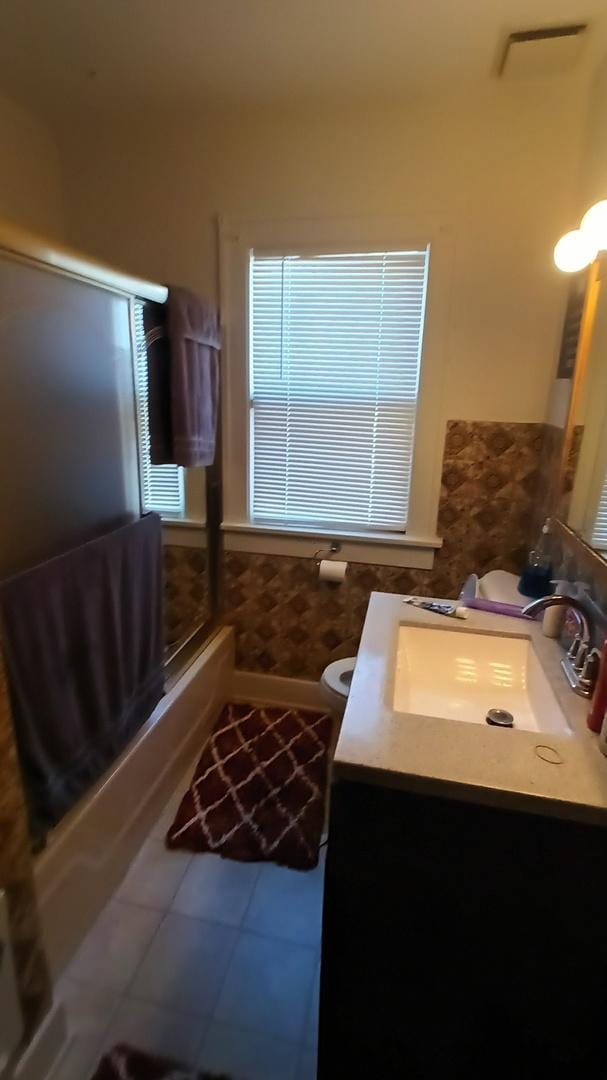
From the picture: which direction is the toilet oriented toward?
to the viewer's left

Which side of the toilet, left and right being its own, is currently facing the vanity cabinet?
left

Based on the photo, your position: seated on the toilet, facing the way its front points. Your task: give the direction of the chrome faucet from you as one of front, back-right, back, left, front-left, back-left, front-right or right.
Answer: back-left

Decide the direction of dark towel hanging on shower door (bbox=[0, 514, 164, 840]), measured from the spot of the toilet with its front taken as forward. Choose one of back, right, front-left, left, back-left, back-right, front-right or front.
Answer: front-left

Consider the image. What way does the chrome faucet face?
to the viewer's left

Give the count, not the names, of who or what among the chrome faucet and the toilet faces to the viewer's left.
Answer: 2
